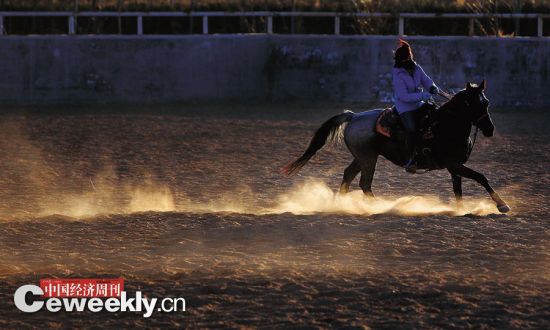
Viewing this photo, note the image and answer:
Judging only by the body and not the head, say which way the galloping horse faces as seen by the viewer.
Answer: to the viewer's right

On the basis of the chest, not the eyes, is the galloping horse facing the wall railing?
no
